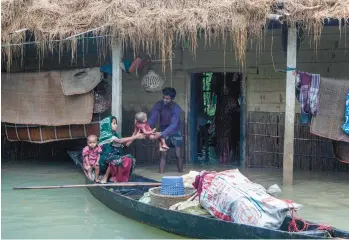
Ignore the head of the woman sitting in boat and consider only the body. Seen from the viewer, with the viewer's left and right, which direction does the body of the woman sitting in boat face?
facing to the right of the viewer

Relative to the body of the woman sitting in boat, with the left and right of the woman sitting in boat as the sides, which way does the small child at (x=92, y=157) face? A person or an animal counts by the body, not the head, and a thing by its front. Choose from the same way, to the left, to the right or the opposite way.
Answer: to the right

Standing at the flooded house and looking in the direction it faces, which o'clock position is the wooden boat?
The wooden boat is roughly at 12 o'clock from the flooded house.

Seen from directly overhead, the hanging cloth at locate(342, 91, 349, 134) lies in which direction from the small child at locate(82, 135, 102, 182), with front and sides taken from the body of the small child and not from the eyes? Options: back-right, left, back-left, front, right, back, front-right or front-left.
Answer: left

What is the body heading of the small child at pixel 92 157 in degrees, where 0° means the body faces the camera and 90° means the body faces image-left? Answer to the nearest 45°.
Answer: approximately 0°

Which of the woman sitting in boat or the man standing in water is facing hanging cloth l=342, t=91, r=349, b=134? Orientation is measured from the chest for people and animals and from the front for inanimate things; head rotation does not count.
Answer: the woman sitting in boat

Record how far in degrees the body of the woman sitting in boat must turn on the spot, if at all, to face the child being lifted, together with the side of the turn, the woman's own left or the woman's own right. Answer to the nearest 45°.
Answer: approximately 45° to the woman's own left

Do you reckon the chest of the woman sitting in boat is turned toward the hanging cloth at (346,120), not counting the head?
yes

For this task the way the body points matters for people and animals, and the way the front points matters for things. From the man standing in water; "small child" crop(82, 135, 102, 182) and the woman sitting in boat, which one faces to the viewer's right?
the woman sitting in boat

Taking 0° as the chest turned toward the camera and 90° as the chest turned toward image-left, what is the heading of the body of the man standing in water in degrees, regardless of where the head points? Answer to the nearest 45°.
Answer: approximately 45°
